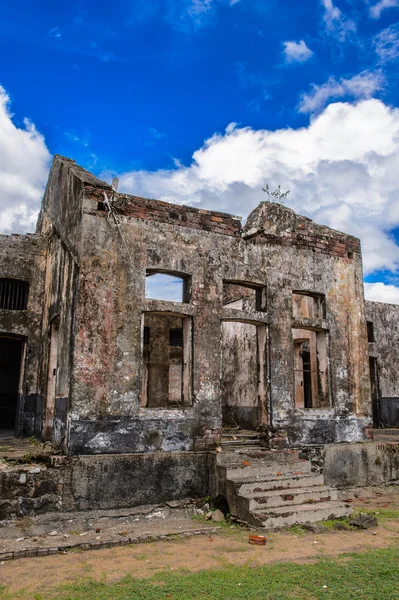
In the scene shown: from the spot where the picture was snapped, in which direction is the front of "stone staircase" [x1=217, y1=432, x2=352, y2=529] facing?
facing the viewer and to the right of the viewer

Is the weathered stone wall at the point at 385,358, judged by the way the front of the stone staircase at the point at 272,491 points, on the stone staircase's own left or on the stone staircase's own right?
on the stone staircase's own left

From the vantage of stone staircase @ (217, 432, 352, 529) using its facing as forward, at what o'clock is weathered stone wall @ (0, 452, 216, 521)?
The weathered stone wall is roughly at 4 o'clock from the stone staircase.

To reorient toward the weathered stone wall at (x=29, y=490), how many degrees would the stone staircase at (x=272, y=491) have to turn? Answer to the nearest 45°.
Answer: approximately 135° to its right

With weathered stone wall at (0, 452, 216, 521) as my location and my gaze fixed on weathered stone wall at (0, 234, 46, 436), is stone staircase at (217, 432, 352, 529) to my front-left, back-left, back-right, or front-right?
back-right
